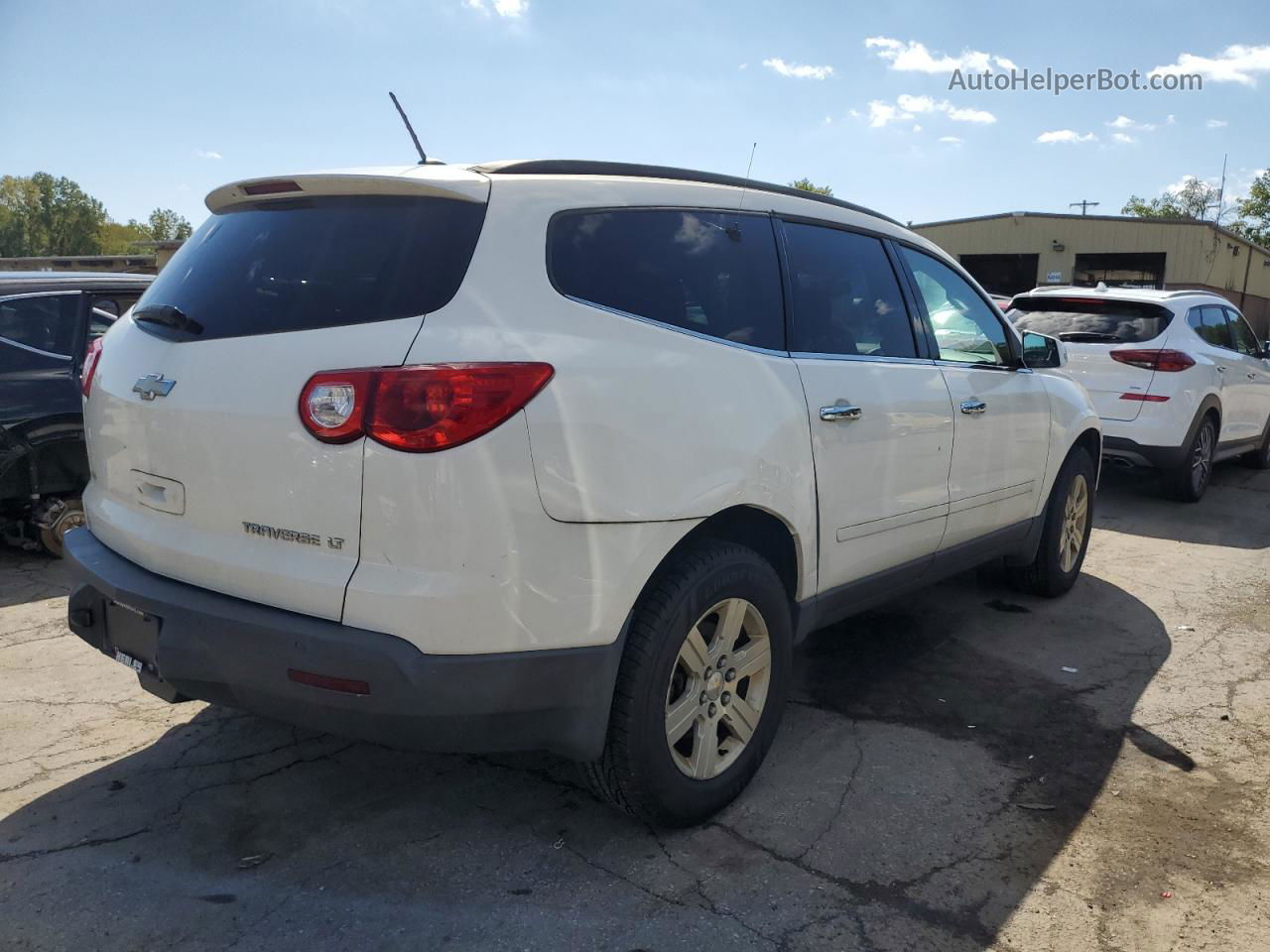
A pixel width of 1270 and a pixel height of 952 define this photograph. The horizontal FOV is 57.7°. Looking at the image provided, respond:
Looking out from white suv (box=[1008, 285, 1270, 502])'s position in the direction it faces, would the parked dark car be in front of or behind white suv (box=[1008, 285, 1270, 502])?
behind

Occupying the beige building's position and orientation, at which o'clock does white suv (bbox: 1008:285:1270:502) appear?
The white suv is roughly at 12 o'clock from the beige building.

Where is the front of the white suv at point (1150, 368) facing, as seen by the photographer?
facing away from the viewer and to the right of the viewer

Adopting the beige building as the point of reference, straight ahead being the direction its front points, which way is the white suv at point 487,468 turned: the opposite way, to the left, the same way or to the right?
the opposite way

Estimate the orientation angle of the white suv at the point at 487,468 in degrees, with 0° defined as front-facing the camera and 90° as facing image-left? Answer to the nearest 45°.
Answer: approximately 225°

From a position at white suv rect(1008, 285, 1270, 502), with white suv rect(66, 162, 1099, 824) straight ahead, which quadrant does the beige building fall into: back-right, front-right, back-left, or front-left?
back-right
